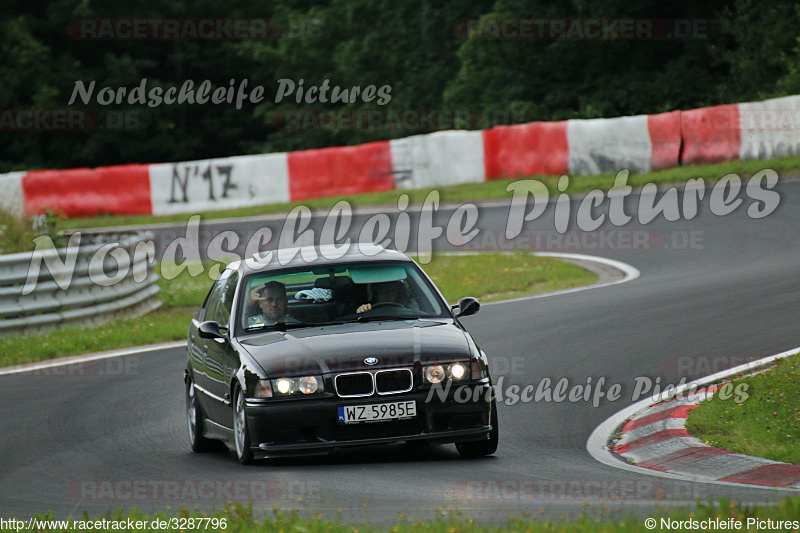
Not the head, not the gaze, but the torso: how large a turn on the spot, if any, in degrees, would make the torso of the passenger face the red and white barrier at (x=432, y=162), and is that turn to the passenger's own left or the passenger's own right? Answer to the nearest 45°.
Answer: approximately 180°

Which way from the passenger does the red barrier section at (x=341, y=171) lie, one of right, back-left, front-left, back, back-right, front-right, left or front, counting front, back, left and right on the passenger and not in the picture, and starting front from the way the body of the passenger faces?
back

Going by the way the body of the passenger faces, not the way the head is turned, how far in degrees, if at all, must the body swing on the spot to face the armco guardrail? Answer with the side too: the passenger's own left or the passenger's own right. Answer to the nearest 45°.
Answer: approximately 180°

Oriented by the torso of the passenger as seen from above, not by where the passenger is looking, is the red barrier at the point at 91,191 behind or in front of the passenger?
behind

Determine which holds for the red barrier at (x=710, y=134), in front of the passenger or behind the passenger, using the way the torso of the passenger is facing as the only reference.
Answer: behind

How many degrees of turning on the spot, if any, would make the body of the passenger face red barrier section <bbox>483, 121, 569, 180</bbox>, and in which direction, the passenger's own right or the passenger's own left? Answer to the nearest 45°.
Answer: approximately 180°

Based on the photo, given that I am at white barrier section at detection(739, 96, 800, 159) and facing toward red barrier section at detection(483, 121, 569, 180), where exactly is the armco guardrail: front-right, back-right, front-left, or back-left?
front-left

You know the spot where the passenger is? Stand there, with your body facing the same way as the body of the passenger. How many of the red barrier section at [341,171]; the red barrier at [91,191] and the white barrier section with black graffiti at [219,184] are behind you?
3

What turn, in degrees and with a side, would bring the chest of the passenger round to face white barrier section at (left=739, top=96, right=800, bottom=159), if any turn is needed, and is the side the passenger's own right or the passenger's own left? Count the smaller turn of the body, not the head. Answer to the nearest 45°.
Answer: approximately 135° to the passenger's own left

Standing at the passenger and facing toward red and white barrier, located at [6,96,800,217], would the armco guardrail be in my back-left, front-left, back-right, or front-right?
front-left

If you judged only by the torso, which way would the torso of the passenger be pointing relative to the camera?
toward the camera

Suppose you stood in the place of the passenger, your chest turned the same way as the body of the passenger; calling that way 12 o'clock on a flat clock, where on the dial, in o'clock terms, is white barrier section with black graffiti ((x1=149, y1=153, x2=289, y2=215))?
The white barrier section with black graffiti is roughly at 6 o'clock from the passenger.

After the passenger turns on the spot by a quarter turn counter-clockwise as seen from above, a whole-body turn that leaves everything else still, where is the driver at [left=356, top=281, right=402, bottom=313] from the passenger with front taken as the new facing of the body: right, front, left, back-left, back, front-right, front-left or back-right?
front
